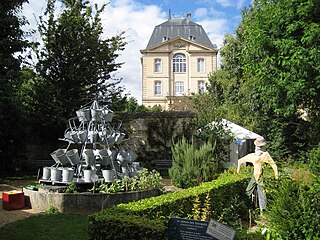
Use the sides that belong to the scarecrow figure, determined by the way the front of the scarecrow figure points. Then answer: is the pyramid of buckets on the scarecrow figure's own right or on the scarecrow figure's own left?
on the scarecrow figure's own right

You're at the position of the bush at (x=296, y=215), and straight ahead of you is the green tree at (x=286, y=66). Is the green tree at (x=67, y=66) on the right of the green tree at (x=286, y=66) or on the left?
left

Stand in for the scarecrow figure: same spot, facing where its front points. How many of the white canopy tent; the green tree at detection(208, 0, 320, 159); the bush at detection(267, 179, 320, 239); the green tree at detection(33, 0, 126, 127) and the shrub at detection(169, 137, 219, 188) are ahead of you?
1

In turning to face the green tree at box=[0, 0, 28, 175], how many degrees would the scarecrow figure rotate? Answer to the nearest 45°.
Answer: approximately 135° to its right

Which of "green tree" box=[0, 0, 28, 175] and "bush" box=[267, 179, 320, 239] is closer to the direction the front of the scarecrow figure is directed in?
the bush

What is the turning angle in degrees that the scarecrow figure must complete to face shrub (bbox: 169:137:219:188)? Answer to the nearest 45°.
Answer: approximately 135° to its right

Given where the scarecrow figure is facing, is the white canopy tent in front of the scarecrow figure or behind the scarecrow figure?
behind

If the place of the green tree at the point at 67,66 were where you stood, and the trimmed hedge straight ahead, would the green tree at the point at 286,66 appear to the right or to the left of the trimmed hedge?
left

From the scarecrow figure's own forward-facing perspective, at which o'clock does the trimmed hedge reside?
The trimmed hedge is roughly at 1 o'clock from the scarecrow figure.

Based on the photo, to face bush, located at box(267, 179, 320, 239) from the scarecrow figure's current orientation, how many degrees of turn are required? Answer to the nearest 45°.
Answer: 0° — it already faces it

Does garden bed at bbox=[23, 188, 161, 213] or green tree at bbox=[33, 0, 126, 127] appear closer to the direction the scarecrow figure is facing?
the garden bed

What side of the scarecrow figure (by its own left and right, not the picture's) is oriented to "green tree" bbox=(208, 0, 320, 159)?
back

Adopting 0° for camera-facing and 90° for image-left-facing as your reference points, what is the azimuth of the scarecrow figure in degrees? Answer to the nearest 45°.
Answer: approximately 0°

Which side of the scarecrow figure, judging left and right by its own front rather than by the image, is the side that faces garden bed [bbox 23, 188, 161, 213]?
right

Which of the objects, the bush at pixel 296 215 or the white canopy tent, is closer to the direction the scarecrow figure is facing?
the bush
